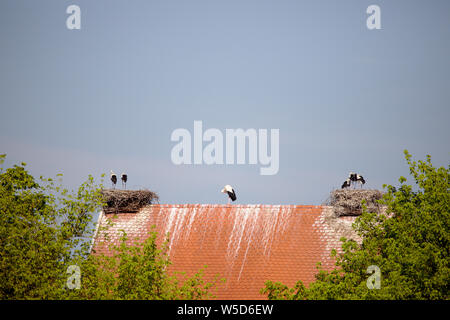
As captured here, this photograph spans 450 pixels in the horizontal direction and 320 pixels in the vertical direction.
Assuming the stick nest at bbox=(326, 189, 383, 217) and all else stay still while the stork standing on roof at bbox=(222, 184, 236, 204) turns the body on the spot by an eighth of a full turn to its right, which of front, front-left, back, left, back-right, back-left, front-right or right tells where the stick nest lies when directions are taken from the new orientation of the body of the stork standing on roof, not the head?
back

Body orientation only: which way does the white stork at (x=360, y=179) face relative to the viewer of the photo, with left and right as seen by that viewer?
facing to the left of the viewer

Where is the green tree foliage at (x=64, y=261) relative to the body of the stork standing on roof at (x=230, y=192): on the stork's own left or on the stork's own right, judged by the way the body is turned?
on the stork's own left

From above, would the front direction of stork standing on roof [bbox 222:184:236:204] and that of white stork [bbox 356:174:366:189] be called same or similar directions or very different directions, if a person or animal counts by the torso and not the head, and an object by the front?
same or similar directions

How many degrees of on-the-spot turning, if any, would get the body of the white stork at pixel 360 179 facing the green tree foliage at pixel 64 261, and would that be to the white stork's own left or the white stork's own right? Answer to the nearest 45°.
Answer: approximately 45° to the white stork's own left

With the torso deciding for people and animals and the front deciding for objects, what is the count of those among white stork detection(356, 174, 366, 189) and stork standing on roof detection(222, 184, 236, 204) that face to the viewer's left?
2

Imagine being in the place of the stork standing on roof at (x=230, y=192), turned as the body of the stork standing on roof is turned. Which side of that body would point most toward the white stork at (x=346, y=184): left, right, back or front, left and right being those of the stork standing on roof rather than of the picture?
back

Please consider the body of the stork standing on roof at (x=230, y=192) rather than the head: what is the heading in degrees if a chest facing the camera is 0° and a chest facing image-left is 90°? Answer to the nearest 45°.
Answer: approximately 90°

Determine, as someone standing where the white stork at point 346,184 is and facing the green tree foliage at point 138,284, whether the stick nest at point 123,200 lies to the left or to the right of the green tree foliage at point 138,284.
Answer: right

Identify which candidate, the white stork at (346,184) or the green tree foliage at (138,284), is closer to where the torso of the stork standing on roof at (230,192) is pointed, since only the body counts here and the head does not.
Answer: the green tree foliage

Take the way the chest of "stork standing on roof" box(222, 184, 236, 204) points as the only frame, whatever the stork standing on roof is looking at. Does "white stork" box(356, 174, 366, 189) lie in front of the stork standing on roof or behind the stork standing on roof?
behind
